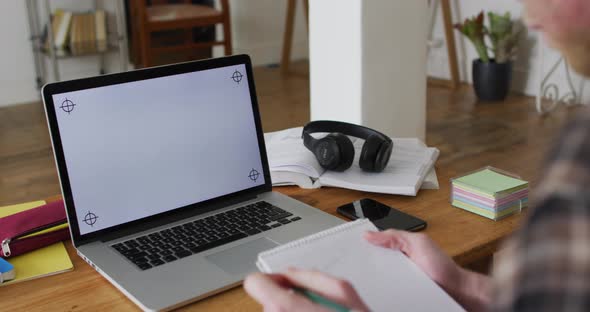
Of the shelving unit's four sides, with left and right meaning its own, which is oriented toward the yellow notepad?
front

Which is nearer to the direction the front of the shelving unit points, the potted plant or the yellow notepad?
the yellow notepad

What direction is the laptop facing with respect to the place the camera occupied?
facing the viewer and to the right of the viewer

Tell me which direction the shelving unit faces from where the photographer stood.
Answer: facing the viewer

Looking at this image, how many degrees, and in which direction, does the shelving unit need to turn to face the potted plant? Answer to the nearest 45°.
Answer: approximately 45° to its left

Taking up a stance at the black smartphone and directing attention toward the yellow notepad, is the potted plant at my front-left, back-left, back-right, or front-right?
back-right

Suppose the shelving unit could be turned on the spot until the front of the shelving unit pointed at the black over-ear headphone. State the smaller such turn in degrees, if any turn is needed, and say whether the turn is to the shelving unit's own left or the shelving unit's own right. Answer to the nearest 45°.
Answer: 0° — it already faces it

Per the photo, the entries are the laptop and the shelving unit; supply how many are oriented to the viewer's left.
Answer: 0

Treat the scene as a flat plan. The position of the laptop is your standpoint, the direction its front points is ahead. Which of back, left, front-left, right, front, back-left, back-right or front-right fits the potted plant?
left
